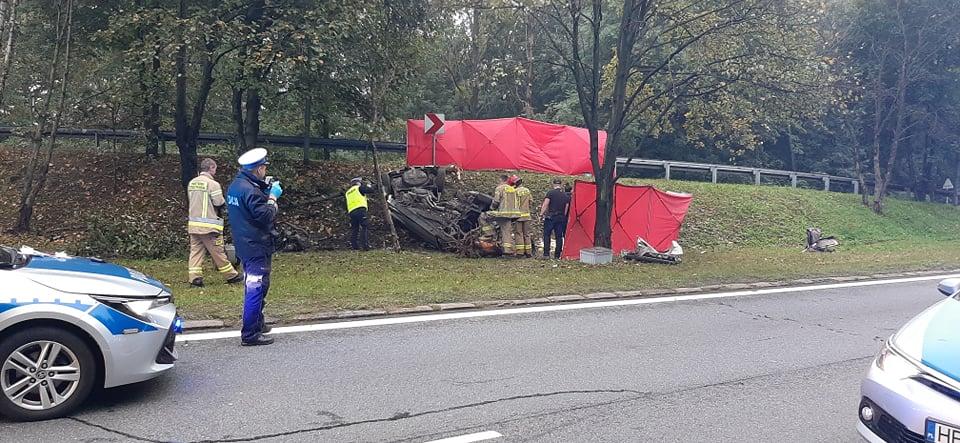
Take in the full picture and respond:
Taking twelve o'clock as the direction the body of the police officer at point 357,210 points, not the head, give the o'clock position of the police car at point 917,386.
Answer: The police car is roughly at 4 o'clock from the police officer.

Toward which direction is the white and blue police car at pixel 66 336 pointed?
to the viewer's right

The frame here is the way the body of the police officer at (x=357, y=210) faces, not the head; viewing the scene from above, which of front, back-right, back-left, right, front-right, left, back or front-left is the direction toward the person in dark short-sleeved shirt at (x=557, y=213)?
front-right

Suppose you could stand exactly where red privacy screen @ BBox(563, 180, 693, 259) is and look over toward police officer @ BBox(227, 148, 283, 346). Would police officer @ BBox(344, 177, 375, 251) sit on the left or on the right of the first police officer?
right

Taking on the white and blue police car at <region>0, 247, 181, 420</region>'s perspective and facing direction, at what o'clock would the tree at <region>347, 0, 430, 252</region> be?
The tree is roughly at 10 o'clock from the white and blue police car.

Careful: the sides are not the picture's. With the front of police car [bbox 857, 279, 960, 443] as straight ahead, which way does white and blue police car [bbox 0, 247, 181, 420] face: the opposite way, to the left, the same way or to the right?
the opposite way

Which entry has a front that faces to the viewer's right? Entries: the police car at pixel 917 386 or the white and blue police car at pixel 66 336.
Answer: the white and blue police car

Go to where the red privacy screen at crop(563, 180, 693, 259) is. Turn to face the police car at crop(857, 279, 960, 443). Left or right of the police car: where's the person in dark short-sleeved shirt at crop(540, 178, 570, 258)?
right

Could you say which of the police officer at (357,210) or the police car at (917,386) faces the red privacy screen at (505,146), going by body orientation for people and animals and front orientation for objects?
the police officer
